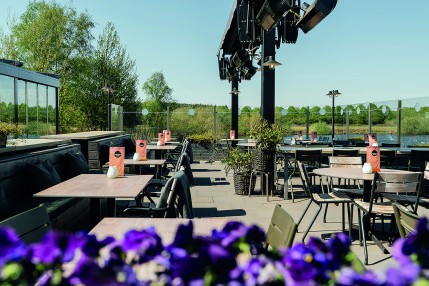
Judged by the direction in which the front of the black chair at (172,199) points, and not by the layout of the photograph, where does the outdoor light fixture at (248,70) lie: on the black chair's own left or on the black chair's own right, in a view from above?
on the black chair's own right

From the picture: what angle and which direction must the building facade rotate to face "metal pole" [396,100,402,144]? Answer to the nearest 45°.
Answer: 0° — it already faces it

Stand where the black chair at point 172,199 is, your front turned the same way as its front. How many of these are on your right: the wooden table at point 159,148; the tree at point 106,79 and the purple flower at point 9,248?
2

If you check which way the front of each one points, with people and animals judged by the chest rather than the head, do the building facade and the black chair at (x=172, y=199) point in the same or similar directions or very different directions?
very different directions

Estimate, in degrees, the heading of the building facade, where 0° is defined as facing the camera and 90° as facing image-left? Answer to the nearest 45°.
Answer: approximately 315°

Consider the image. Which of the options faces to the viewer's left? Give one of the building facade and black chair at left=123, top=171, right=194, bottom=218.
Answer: the black chair

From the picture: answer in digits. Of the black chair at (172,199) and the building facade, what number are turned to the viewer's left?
1

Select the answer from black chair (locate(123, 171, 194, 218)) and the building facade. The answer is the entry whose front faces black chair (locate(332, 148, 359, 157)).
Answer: the building facade

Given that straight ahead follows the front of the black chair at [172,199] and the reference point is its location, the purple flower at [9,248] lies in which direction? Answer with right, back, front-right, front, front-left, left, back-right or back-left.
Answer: left

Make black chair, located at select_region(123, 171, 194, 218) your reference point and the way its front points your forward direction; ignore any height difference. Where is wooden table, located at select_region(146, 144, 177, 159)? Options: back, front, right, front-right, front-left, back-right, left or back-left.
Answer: right

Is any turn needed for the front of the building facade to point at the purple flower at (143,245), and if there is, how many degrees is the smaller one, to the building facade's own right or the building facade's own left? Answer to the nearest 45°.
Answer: approximately 45° to the building facade's own right

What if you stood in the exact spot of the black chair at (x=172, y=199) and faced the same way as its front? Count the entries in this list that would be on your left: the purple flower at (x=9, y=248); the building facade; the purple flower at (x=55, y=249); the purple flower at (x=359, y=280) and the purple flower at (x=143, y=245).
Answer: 4

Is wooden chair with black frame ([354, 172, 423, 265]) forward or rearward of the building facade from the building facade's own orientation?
forward

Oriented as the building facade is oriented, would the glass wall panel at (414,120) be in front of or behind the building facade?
in front

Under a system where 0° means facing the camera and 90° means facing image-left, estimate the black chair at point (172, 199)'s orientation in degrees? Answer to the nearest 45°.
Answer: approximately 90°
